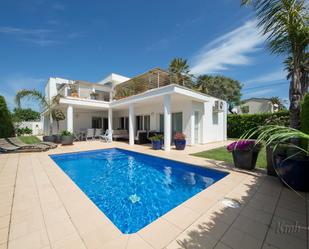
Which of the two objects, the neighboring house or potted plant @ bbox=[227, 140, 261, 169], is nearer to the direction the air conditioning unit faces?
the potted plant

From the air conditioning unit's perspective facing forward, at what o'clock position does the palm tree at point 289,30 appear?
The palm tree is roughly at 1 o'clock from the air conditioning unit.

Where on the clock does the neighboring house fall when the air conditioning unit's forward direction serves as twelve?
The neighboring house is roughly at 8 o'clock from the air conditioning unit.

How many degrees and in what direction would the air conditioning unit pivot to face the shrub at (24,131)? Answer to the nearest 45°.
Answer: approximately 135° to its right

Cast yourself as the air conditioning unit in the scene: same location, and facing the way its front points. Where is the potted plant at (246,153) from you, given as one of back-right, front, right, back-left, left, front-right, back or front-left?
front-right

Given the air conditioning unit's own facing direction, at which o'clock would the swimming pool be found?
The swimming pool is roughly at 2 o'clock from the air conditioning unit.

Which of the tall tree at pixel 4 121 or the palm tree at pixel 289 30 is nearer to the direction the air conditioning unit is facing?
the palm tree

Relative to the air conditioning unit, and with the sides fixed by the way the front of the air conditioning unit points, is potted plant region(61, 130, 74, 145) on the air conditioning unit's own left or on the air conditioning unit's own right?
on the air conditioning unit's own right

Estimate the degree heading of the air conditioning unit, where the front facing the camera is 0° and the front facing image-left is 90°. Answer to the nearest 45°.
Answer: approximately 315°

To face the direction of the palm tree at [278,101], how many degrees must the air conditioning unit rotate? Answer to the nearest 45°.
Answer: approximately 90° to its left

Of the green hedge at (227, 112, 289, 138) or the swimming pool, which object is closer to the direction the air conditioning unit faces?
the swimming pool

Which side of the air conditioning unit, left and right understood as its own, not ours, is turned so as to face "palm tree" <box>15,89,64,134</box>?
right
